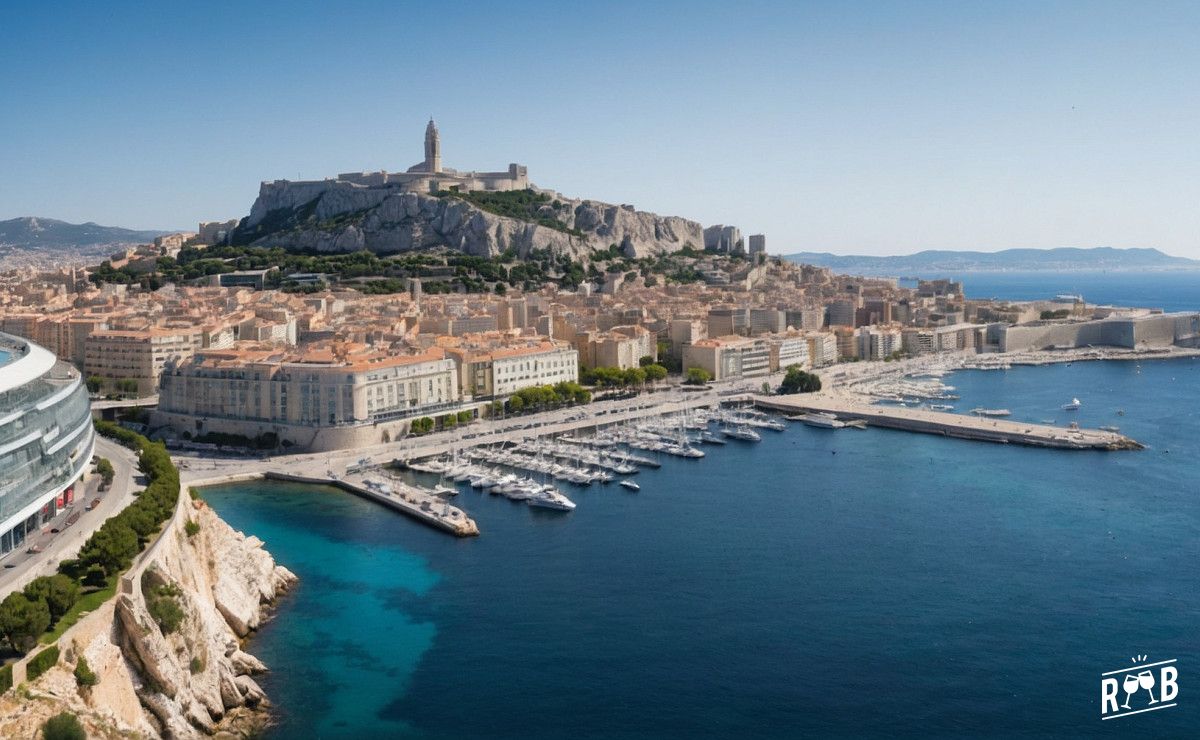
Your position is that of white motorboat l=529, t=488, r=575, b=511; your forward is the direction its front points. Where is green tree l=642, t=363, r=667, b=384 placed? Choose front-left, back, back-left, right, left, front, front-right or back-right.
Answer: back-left

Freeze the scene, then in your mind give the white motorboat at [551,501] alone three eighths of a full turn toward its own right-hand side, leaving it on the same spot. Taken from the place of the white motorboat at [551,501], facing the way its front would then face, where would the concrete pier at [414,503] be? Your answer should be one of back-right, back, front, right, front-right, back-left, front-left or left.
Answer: front

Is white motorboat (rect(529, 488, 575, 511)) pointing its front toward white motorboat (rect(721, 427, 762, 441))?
no

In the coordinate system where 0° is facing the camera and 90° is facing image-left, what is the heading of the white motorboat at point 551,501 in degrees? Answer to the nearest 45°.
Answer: approximately 315°

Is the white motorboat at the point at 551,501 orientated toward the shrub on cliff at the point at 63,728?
no

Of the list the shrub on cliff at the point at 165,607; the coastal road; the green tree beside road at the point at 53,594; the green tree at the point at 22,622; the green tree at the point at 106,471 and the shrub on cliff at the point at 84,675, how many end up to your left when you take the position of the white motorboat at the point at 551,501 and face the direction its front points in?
0

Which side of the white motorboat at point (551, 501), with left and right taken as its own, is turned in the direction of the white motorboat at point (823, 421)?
left

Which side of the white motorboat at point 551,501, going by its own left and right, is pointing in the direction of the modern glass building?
right

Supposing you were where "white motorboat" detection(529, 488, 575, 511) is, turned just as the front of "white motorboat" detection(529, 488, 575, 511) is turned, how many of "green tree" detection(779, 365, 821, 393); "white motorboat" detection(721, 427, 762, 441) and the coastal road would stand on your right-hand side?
1

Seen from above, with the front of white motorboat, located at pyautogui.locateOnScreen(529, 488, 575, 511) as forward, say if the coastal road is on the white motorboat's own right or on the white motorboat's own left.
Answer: on the white motorboat's own right

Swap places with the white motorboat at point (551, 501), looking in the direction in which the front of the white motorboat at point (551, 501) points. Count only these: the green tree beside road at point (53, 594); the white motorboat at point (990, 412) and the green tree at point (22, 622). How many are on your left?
1

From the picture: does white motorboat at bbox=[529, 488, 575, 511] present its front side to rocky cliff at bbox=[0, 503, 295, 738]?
no
